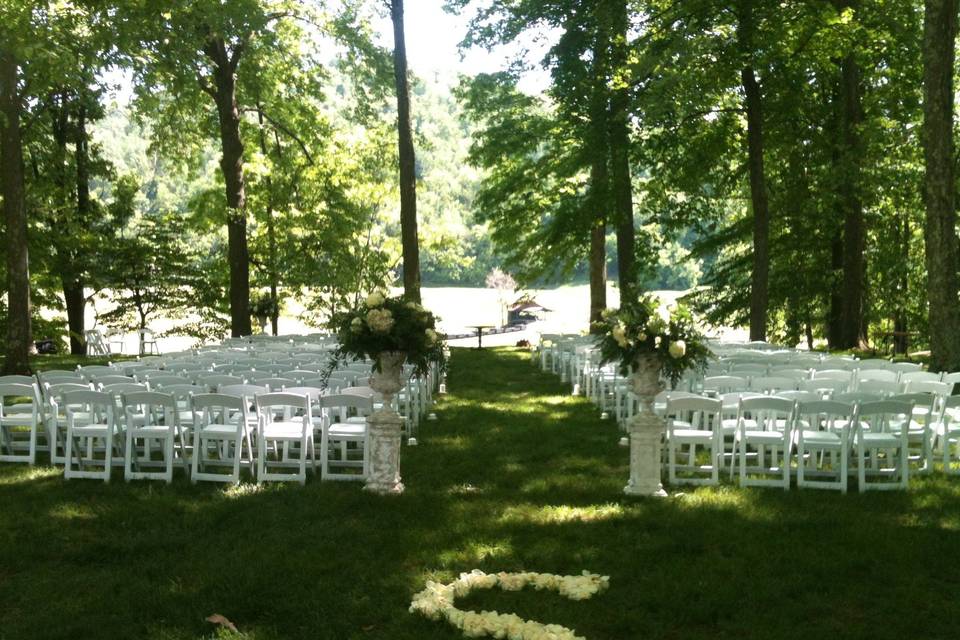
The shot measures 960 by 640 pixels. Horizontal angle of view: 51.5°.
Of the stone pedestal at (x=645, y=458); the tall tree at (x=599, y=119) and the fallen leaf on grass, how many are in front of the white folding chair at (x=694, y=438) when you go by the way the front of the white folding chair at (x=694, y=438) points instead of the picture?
1

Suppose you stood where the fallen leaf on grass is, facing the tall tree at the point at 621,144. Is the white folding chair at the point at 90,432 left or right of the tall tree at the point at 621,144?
left
